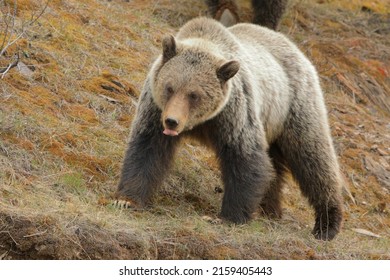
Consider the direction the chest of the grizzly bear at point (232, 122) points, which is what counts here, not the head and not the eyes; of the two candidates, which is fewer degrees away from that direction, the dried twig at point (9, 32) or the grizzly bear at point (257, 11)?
the dried twig

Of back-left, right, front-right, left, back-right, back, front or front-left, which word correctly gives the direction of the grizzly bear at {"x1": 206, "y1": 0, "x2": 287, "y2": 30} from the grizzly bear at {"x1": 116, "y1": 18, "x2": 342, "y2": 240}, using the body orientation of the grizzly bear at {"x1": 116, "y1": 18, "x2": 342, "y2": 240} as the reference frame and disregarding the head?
back-right

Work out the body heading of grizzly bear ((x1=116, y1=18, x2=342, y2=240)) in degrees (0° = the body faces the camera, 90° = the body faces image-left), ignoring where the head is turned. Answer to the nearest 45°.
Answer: approximately 45°

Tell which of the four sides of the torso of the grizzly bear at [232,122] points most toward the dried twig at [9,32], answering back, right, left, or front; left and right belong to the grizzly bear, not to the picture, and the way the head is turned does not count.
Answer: right
